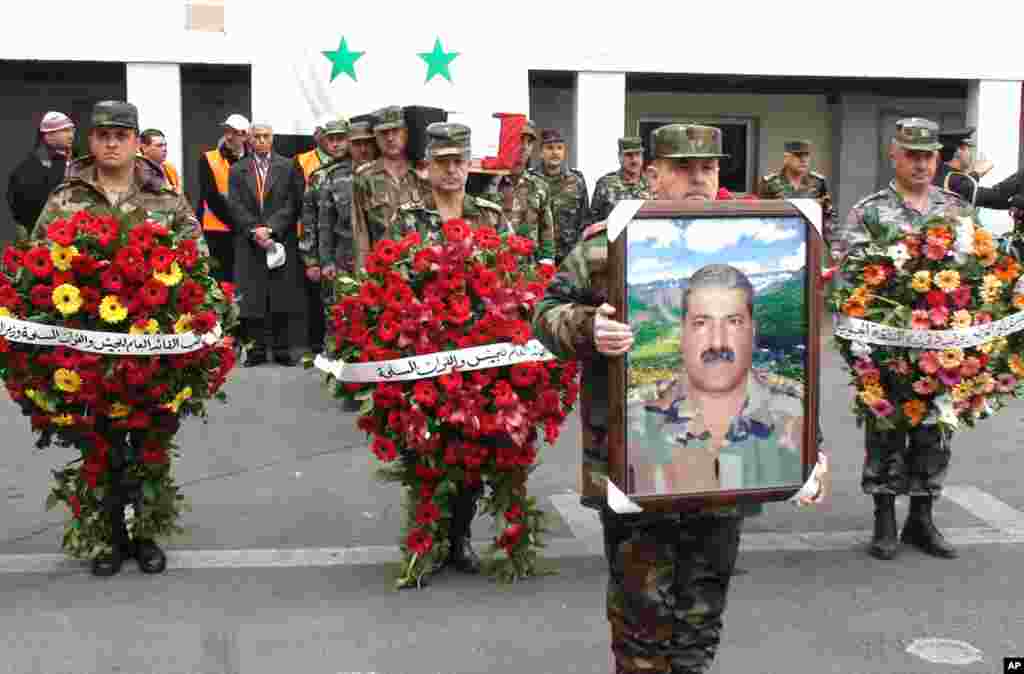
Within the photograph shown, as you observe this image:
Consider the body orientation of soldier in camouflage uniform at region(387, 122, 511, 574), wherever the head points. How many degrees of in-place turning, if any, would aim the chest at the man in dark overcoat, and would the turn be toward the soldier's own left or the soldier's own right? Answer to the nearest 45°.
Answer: approximately 180°

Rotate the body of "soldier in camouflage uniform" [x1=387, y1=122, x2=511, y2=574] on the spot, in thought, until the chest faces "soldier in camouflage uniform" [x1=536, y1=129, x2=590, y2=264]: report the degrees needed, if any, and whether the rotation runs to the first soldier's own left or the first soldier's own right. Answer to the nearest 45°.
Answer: approximately 180°

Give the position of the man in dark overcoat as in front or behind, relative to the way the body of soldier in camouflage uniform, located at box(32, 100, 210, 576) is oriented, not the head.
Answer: behind

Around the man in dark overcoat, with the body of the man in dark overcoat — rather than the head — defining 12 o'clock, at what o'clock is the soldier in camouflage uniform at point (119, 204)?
The soldier in camouflage uniform is roughly at 12 o'clock from the man in dark overcoat.

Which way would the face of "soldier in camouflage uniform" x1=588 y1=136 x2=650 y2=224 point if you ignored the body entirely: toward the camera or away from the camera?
toward the camera

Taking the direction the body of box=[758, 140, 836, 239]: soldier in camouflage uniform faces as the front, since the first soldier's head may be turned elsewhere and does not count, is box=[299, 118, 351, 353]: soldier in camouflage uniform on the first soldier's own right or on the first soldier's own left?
on the first soldier's own right

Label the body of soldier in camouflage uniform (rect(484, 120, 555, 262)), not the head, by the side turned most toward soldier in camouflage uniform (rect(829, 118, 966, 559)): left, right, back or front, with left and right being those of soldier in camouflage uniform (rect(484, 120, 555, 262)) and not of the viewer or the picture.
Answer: left

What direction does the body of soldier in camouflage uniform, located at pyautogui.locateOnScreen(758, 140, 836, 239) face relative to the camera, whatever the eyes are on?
toward the camera

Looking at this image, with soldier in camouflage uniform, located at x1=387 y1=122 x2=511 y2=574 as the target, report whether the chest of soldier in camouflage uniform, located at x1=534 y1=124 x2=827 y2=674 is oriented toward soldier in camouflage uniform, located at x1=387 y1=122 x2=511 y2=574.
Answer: no

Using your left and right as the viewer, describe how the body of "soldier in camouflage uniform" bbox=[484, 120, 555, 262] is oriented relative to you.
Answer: facing the viewer and to the left of the viewer

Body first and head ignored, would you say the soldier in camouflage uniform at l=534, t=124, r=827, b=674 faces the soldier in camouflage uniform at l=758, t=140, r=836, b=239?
no

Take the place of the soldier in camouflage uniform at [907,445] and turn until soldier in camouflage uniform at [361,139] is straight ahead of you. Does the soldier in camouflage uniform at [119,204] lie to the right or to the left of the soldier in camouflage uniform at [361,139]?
left

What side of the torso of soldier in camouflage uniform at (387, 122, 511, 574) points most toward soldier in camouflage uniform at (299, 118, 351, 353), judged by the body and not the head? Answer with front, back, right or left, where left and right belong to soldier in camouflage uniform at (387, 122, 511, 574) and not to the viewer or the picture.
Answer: back

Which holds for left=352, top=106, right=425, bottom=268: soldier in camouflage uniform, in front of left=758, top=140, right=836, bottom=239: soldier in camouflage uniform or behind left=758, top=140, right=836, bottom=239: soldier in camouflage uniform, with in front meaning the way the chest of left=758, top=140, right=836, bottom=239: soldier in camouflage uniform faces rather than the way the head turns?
in front

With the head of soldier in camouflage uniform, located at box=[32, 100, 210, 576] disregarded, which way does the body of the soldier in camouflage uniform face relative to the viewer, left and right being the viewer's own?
facing the viewer

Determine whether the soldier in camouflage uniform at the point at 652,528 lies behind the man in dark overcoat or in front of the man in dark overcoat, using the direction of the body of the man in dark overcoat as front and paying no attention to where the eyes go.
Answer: in front

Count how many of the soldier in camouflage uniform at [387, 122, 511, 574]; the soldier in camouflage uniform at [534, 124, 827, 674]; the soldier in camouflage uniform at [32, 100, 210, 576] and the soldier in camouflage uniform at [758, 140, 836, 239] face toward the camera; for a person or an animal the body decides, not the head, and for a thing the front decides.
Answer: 4

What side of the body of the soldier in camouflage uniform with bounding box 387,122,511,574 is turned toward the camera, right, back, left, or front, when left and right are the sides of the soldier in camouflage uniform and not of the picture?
front

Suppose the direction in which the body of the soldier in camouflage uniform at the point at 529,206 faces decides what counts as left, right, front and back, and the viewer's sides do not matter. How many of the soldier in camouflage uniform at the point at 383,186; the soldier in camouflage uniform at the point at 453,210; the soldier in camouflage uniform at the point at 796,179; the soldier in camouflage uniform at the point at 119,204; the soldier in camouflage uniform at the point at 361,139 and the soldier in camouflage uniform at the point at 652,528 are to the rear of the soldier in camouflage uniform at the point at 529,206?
1

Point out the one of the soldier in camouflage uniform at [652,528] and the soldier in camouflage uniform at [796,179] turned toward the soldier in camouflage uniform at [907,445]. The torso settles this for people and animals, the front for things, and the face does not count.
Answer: the soldier in camouflage uniform at [796,179]
